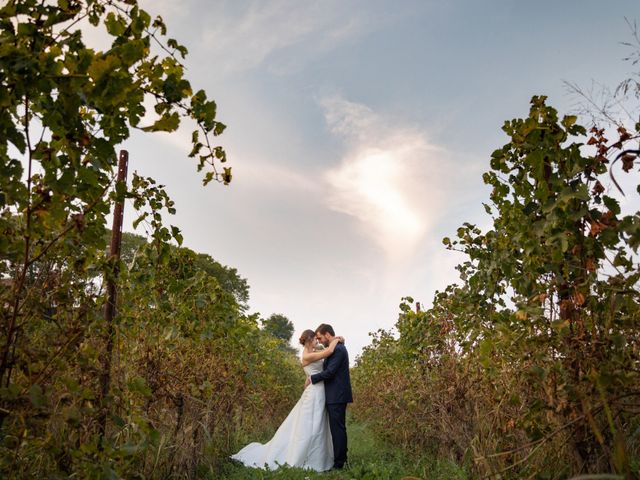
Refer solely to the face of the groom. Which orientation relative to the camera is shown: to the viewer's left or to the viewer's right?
to the viewer's left

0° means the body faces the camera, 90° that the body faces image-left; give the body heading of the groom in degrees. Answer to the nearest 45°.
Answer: approximately 90°

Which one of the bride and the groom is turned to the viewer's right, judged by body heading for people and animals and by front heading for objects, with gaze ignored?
the bride

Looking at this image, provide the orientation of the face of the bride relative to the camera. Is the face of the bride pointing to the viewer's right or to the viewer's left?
to the viewer's right

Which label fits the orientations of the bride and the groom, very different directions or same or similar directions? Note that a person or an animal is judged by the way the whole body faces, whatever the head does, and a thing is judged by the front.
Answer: very different directions

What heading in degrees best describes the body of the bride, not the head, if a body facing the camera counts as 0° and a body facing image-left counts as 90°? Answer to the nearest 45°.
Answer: approximately 270°

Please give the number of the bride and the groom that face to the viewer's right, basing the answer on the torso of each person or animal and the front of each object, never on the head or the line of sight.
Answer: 1
